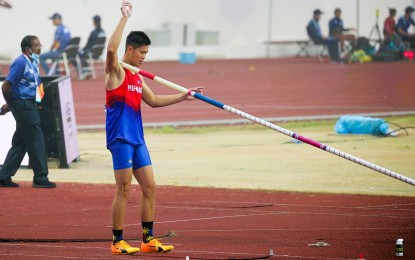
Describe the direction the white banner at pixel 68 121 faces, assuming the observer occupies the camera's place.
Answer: facing the viewer and to the right of the viewer

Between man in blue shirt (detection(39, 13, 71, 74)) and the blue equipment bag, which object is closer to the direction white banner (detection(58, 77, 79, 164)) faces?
the blue equipment bag

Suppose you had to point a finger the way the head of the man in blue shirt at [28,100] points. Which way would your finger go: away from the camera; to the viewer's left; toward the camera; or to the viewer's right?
to the viewer's right

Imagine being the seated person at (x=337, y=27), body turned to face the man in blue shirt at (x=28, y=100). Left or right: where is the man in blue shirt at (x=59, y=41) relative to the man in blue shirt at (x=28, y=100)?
right

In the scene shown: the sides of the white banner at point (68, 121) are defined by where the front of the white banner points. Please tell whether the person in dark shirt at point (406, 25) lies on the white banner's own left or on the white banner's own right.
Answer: on the white banner's own left

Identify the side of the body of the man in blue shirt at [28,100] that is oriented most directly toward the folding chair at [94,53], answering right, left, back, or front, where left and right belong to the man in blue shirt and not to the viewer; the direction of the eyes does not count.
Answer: left

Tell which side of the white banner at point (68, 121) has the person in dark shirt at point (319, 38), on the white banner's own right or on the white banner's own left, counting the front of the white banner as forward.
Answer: on the white banner's own left

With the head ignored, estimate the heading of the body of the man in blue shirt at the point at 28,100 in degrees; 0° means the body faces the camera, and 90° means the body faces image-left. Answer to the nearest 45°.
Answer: approximately 270°

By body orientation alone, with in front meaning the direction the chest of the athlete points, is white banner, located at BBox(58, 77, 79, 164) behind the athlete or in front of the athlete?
behind
